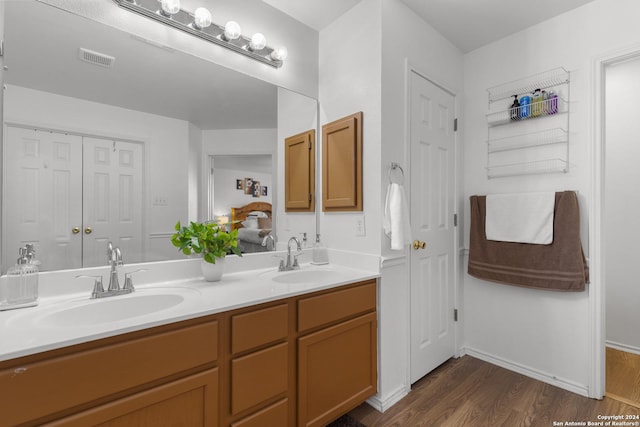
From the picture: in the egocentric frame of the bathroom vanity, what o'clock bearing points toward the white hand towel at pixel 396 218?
The white hand towel is roughly at 10 o'clock from the bathroom vanity.

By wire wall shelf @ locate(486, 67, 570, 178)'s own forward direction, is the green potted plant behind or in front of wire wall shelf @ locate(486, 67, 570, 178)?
in front

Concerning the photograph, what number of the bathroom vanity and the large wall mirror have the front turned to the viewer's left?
0

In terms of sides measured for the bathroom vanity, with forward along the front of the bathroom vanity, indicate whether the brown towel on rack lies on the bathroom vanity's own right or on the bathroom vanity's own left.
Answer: on the bathroom vanity's own left

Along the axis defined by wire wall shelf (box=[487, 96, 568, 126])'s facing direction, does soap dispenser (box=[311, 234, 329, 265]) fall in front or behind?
in front

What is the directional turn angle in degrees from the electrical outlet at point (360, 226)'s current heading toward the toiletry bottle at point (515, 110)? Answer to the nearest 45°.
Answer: approximately 135° to its left

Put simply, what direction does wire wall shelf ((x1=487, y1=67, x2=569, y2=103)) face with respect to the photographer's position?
facing the viewer and to the left of the viewer

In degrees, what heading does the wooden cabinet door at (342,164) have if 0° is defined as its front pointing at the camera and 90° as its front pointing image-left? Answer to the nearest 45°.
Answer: approximately 45°

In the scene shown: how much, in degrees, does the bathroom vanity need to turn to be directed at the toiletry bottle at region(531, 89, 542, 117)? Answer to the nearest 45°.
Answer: approximately 45° to its left

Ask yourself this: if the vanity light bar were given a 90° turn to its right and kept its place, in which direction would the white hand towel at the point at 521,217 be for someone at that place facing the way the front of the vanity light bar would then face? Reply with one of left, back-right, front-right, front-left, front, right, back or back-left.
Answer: back-left

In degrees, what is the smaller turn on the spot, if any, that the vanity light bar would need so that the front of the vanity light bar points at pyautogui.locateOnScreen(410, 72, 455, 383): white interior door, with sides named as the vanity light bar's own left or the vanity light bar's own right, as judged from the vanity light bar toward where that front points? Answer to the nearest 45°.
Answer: approximately 45° to the vanity light bar's own left

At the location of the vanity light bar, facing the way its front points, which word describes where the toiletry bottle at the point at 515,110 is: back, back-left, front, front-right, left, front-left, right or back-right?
front-left
